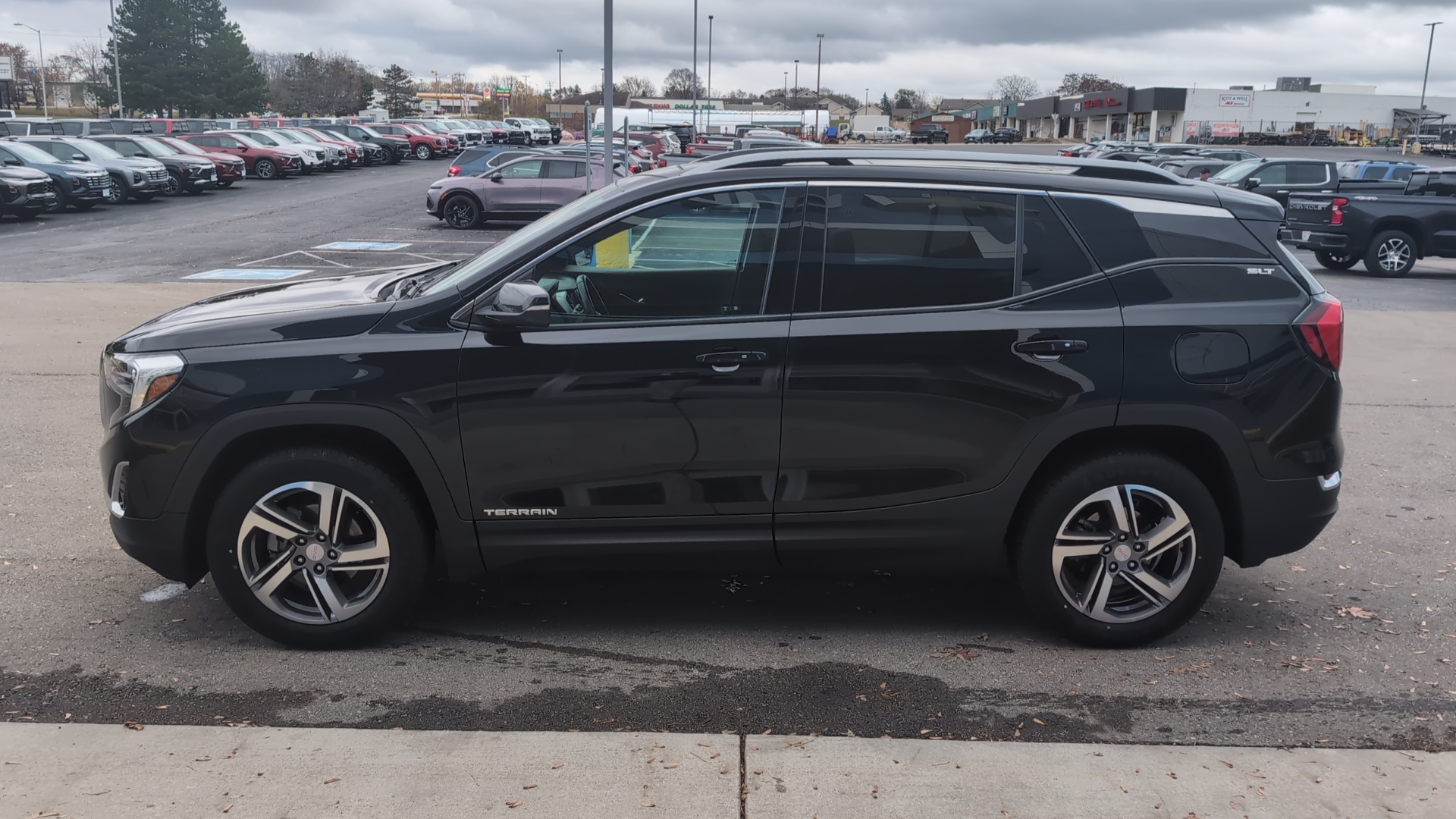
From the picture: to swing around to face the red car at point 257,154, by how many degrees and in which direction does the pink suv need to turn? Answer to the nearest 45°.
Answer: approximately 45° to its right

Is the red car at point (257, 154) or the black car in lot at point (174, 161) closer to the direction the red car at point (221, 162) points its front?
the black car in lot

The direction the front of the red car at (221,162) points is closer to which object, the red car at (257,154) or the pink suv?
the pink suv

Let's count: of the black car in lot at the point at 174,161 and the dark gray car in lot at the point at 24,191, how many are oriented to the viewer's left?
0

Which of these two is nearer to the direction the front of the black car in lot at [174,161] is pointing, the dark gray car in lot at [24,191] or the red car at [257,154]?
the dark gray car in lot

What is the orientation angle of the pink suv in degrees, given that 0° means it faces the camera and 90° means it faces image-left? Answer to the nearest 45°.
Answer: approximately 90°

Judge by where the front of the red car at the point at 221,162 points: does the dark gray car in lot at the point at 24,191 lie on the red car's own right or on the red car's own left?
on the red car's own right

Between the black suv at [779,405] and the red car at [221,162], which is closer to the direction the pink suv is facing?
the red car

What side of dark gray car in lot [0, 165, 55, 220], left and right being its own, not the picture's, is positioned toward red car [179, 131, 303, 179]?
left

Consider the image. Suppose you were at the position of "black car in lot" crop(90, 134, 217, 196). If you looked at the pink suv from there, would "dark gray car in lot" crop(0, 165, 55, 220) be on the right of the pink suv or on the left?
right

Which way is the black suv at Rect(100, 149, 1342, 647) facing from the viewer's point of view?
to the viewer's left
